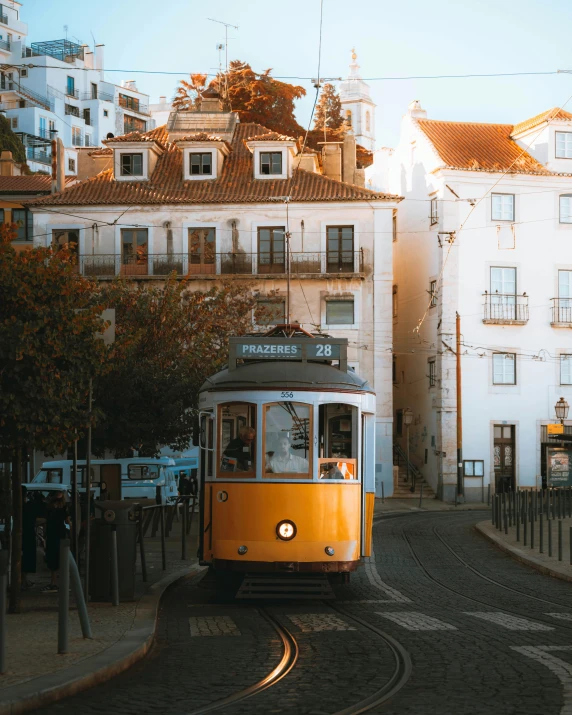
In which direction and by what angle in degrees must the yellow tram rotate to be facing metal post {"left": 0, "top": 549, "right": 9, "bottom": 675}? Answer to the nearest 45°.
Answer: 0° — it already faces it

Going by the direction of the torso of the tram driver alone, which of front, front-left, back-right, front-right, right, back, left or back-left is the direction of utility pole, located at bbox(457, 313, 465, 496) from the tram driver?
back

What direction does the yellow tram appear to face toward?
toward the camera

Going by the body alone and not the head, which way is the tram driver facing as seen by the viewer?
toward the camera

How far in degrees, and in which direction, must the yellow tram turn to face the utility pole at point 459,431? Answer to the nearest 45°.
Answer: approximately 180°
